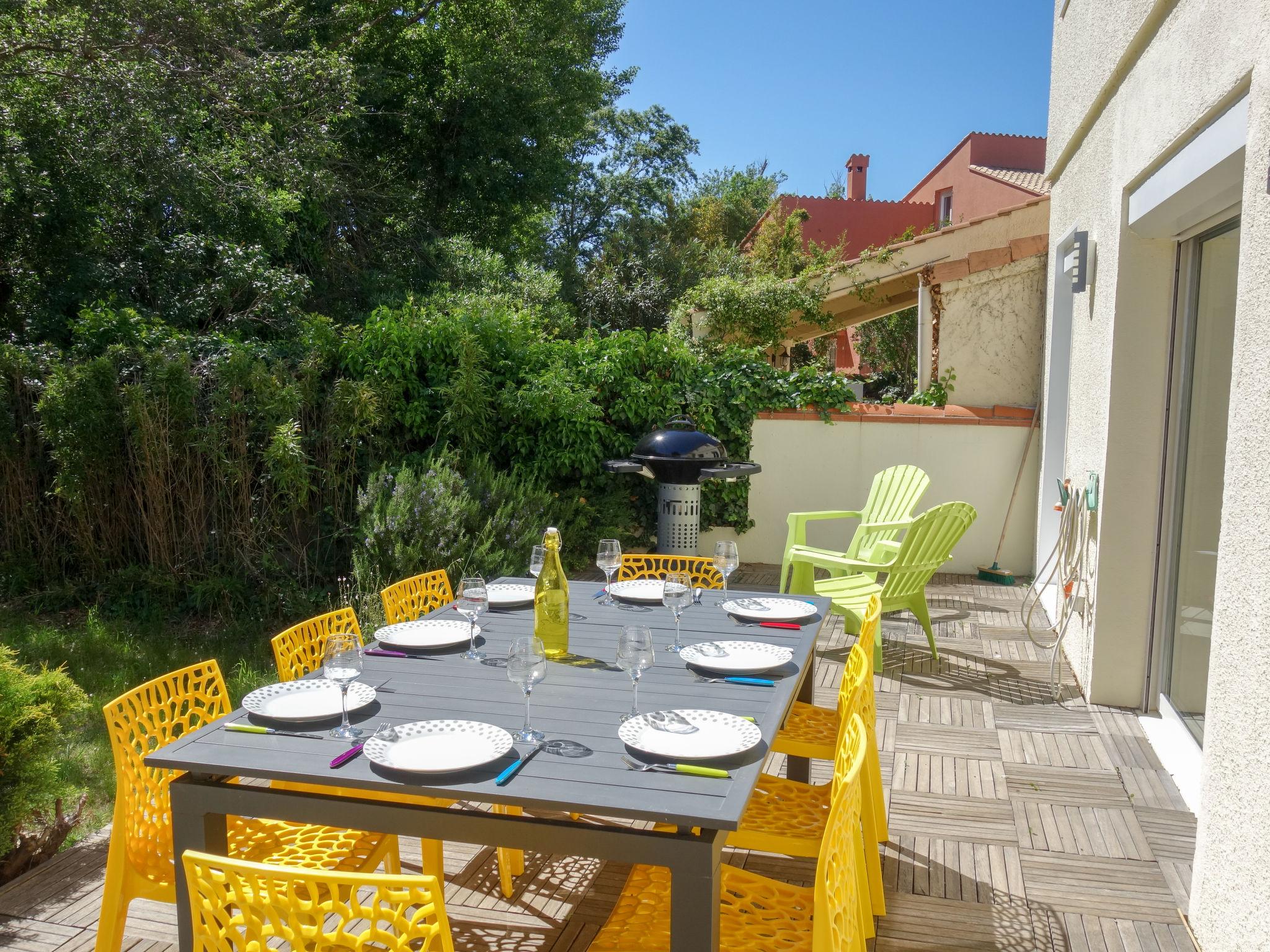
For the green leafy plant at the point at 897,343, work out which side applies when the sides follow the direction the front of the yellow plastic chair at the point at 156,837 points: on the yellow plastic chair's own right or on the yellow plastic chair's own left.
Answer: on the yellow plastic chair's own left

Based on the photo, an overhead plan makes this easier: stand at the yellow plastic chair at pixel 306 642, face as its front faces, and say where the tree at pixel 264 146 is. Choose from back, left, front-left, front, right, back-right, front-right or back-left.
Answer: back-left

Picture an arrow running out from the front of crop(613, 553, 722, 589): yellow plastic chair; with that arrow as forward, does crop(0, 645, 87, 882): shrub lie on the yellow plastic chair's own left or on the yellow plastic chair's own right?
on the yellow plastic chair's own right

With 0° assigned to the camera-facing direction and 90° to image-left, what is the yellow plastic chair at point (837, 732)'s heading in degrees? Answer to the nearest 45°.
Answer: approximately 90°

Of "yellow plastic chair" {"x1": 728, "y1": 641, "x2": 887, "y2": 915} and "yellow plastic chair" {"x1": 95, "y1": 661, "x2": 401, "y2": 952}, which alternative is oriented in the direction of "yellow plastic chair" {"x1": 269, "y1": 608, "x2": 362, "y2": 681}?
"yellow plastic chair" {"x1": 728, "y1": 641, "x2": 887, "y2": 915}

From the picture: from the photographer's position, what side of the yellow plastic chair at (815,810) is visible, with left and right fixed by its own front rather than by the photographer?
left

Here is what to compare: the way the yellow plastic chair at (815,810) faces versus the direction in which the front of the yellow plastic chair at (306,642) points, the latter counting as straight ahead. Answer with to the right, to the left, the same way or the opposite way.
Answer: the opposite way

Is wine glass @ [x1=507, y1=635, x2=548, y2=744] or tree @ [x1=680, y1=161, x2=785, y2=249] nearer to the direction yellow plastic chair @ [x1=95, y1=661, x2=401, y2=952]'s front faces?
the wine glass

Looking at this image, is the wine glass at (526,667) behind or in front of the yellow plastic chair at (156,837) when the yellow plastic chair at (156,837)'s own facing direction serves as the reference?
in front

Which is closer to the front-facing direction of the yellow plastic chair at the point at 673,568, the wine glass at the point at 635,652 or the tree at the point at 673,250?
the wine glass

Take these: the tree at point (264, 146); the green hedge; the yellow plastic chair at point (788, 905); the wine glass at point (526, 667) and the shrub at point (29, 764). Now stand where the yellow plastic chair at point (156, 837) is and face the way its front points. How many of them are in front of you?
2
